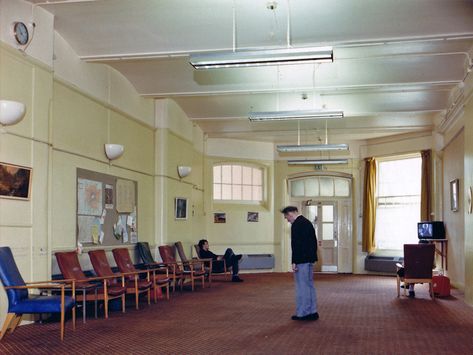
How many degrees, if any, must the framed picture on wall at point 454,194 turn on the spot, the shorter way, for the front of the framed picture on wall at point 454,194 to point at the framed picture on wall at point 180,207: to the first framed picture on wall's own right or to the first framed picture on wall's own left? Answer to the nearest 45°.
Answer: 0° — it already faces it

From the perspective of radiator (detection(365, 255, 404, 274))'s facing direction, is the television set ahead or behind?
ahead

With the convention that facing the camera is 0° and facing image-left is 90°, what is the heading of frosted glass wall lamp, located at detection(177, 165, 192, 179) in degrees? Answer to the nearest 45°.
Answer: approximately 270°

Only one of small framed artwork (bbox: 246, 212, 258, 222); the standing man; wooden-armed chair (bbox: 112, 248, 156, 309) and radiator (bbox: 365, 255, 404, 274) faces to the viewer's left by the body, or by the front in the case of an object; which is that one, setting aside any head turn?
the standing man

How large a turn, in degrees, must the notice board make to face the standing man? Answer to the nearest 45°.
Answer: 0° — it already faces them

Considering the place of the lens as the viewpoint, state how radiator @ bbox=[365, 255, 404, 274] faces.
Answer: facing the viewer

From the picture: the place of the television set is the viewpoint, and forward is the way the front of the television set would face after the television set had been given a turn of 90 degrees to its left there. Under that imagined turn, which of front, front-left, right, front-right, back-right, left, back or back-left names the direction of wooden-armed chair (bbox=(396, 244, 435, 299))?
front-right

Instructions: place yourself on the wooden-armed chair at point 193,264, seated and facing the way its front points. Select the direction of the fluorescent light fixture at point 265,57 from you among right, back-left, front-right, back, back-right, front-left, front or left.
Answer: front-right

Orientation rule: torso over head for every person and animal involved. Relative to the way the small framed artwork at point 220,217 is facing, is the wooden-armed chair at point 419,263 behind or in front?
in front

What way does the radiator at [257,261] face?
toward the camera

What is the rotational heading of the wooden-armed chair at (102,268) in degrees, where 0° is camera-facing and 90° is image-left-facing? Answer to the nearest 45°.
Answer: approximately 315°

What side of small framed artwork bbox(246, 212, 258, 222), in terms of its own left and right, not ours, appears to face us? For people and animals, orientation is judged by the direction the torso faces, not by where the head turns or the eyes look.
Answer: front

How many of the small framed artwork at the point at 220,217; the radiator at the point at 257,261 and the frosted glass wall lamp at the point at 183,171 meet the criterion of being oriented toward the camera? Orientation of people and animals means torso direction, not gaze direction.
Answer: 2
